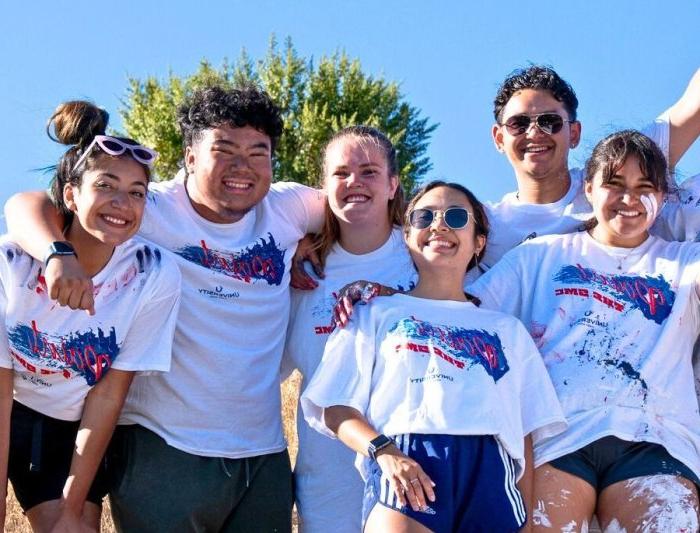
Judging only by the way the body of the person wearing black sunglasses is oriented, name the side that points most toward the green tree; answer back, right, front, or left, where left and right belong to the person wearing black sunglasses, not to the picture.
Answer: back

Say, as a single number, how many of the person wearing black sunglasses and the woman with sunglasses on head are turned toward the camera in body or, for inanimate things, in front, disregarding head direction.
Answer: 2

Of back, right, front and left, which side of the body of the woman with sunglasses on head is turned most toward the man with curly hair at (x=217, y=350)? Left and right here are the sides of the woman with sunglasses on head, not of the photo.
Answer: left

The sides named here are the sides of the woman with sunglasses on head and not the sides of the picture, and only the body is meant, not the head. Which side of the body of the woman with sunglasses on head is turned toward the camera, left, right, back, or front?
front

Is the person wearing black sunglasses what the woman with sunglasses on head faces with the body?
no

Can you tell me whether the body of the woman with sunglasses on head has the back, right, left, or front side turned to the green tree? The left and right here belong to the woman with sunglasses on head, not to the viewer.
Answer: back

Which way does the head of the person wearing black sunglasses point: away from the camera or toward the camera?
toward the camera

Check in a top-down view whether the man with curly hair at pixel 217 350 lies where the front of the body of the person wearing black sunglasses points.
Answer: no

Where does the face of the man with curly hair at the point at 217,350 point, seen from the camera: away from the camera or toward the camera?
toward the camera

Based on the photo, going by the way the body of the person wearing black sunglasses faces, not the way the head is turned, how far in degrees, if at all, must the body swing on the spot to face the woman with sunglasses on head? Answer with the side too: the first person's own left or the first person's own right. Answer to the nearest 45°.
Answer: approximately 45° to the first person's own right
